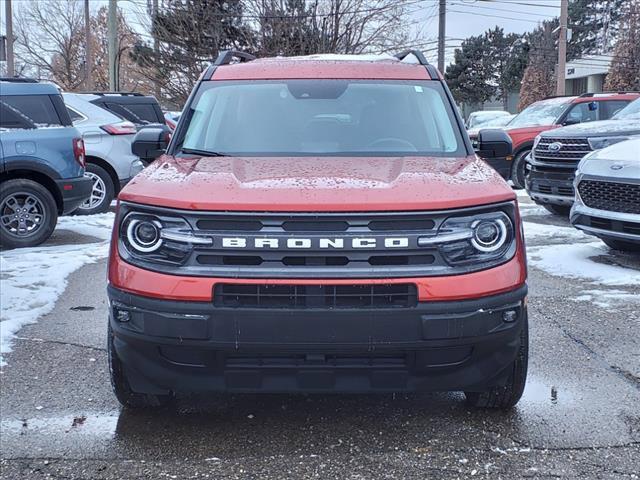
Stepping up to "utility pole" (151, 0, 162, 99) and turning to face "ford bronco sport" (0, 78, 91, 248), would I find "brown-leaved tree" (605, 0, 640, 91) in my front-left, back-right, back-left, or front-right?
back-left

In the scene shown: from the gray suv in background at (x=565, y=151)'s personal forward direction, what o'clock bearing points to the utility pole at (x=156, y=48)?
The utility pole is roughly at 3 o'clock from the gray suv in background.

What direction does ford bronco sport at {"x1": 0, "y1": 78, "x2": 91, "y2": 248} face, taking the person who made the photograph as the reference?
facing to the left of the viewer

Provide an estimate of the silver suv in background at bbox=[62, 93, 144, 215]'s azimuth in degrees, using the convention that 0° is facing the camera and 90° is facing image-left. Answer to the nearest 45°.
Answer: approximately 135°

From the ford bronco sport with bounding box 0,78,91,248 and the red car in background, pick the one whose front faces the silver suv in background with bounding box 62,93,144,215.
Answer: the red car in background

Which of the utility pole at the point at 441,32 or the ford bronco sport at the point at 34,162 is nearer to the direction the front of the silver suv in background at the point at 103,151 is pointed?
the utility pole

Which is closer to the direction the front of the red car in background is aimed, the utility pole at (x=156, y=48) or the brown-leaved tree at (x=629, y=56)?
the utility pole

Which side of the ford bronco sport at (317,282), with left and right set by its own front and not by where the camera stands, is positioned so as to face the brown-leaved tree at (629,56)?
back

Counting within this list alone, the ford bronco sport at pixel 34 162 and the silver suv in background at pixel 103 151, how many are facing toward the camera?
0

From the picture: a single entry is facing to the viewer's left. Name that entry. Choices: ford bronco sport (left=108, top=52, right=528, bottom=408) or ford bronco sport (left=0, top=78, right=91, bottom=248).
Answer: ford bronco sport (left=0, top=78, right=91, bottom=248)

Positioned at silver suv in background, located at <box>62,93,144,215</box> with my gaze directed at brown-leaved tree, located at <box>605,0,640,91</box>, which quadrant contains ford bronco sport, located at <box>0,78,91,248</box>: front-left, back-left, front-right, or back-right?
back-right
